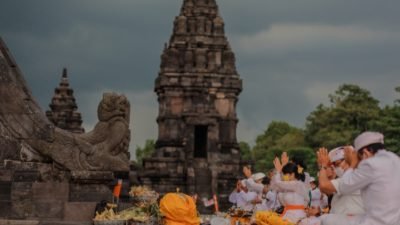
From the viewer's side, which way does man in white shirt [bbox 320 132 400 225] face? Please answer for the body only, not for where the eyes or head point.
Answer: to the viewer's left

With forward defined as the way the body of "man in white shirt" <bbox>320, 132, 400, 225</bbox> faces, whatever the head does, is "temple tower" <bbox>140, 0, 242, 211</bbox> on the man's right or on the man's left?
on the man's right

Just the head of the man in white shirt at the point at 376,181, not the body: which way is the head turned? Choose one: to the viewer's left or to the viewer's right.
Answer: to the viewer's left
